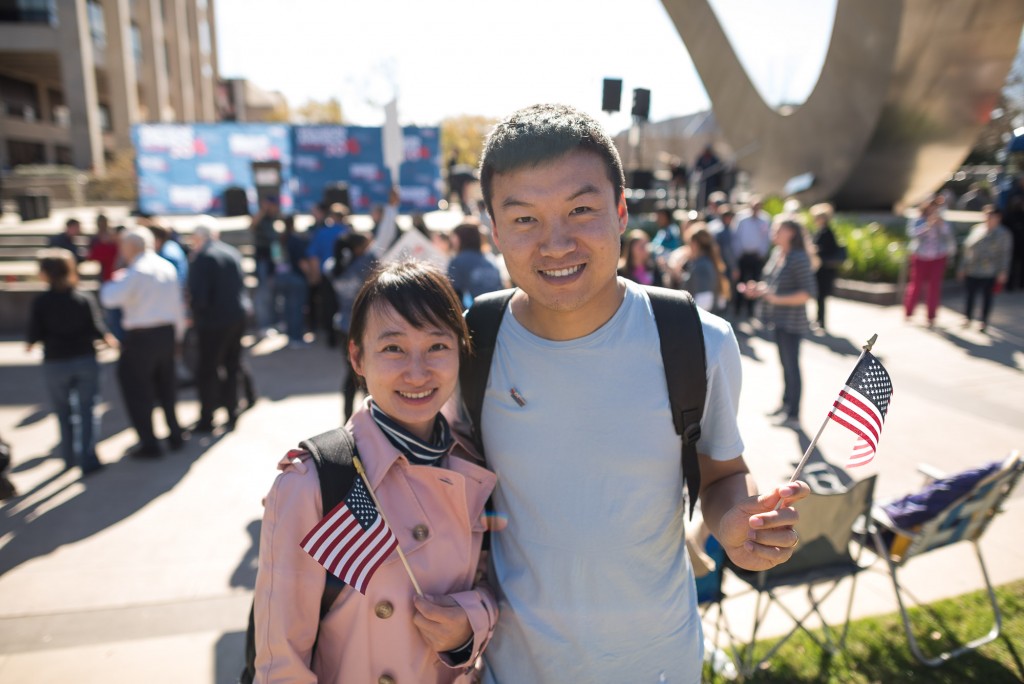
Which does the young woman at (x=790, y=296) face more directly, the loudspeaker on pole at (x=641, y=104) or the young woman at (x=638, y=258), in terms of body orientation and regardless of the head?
the young woman

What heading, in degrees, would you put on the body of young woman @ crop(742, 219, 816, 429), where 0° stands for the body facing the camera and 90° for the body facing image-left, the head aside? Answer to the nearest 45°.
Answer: approximately 90°

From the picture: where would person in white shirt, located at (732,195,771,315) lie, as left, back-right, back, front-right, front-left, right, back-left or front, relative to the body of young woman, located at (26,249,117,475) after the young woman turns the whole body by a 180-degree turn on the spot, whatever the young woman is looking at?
left

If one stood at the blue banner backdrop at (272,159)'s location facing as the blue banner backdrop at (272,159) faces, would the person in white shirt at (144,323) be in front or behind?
in front
